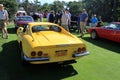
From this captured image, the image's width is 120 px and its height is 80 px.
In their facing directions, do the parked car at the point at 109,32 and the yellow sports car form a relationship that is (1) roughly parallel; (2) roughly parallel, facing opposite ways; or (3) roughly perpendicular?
roughly parallel

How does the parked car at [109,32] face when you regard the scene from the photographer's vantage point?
facing away from the viewer and to the left of the viewer

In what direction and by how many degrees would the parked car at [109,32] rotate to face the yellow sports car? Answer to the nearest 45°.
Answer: approximately 45° to its left

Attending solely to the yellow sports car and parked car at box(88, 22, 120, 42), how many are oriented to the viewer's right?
0

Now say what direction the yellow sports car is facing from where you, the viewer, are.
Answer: facing away from the viewer and to the left of the viewer

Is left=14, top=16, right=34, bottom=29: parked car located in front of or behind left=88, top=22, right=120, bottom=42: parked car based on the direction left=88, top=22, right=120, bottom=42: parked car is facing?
in front

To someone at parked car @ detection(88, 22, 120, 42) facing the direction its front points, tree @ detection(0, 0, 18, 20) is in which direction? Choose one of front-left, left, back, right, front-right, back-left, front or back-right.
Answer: front
